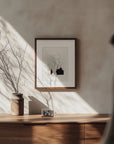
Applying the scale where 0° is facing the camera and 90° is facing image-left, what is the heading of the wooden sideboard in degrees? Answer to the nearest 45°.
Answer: approximately 0°

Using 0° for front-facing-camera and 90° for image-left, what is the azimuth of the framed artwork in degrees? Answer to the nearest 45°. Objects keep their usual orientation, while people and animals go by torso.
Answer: approximately 0°
